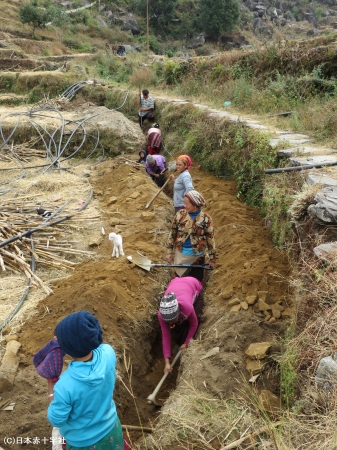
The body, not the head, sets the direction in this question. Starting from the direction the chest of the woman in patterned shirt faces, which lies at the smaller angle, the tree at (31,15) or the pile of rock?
the pile of rock

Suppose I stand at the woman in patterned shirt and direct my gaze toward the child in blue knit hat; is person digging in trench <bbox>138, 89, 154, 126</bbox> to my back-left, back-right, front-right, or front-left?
back-right

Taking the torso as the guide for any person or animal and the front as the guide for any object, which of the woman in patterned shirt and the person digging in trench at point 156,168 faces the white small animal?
the person digging in trench

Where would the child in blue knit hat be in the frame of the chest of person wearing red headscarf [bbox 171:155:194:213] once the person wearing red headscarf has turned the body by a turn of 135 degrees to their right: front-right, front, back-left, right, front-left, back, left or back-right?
back

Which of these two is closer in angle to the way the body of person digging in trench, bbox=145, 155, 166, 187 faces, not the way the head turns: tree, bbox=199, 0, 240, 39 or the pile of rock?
the pile of rock

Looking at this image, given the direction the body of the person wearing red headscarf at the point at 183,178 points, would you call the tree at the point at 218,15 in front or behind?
behind

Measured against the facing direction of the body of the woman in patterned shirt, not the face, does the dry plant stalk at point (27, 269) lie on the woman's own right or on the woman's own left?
on the woman's own right

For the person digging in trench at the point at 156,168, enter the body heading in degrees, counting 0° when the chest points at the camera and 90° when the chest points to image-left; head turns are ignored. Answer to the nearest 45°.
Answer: approximately 0°

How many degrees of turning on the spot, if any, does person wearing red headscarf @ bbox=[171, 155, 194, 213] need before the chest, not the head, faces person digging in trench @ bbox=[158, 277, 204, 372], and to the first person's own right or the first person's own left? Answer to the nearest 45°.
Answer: approximately 45° to the first person's own left

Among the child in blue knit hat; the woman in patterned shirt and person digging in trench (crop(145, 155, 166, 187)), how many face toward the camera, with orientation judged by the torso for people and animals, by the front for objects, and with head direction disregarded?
2

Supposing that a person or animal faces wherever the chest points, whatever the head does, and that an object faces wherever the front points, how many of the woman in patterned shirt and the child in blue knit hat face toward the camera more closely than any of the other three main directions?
1

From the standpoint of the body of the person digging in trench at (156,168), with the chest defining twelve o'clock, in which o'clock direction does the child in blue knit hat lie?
The child in blue knit hat is roughly at 12 o'clock from the person digging in trench.
